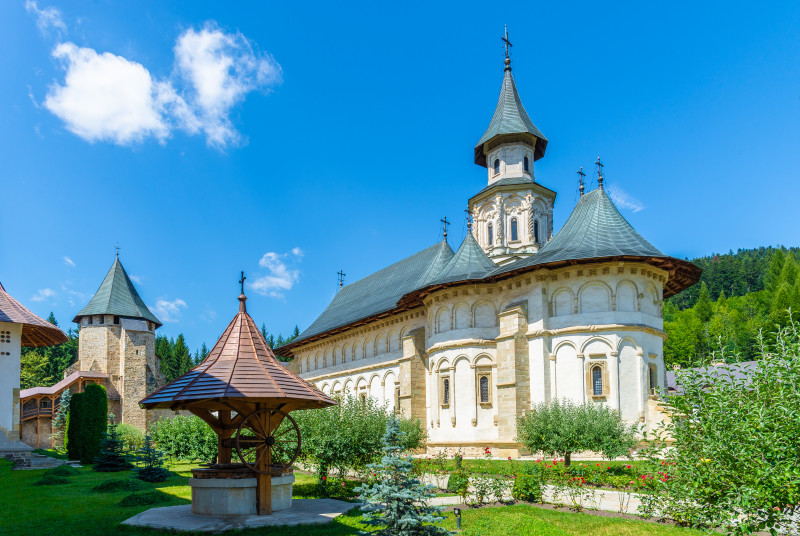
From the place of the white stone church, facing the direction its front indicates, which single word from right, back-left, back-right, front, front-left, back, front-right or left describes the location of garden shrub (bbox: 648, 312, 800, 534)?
back-left

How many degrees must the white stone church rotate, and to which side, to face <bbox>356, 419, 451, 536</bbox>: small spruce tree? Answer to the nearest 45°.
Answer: approximately 135° to its left

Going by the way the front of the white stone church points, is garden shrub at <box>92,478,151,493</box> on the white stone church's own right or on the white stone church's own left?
on the white stone church's own left

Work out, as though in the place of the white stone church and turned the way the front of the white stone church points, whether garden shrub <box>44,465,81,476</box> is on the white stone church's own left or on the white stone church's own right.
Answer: on the white stone church's own left

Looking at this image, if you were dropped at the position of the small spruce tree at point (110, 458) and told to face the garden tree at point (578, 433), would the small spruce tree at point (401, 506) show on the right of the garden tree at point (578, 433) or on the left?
right

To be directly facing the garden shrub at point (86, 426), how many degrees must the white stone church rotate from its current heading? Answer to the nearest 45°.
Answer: approximately 45° to its left

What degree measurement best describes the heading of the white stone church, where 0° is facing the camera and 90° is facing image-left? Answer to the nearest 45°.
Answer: approximately 135°
